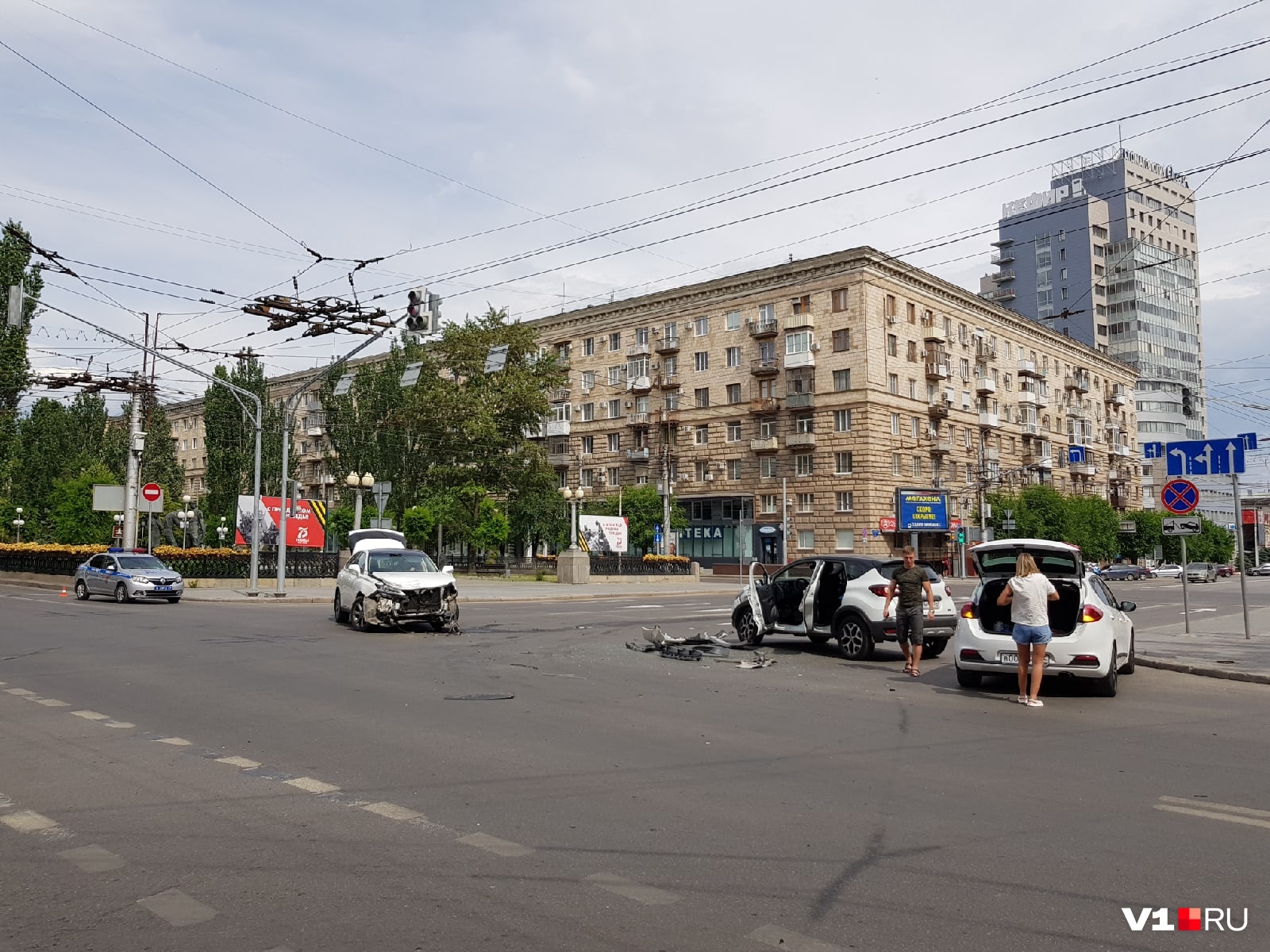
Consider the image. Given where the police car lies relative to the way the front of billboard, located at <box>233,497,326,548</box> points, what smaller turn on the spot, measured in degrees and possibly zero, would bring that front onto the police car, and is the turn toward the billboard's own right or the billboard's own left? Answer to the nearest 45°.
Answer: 0° — it already faces it

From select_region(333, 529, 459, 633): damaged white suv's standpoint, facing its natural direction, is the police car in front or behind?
behind

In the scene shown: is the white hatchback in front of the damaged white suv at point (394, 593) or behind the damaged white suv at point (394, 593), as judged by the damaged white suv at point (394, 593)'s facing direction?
in front

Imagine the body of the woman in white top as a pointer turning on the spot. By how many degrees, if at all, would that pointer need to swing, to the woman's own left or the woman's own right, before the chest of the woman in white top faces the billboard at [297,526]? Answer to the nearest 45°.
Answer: approximately 45° to the woman's own left

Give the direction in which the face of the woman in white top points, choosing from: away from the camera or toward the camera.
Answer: away from the camera

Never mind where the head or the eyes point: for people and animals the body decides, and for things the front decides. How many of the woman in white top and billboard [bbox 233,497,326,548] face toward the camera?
1

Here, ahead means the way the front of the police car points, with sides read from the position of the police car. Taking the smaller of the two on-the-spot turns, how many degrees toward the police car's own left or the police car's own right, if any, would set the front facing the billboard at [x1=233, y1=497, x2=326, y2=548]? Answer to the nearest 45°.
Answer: approximately 90° to the police car's own left

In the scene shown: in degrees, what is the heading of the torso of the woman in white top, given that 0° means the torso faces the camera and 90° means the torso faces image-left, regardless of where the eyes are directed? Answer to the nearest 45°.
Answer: approximately 180°

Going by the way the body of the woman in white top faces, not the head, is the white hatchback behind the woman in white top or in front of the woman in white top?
in front

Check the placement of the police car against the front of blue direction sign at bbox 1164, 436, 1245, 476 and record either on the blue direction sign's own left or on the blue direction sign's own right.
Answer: on the blue direction sign's own right

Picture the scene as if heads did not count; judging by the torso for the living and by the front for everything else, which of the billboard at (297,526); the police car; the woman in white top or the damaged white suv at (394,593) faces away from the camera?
the woman in white top

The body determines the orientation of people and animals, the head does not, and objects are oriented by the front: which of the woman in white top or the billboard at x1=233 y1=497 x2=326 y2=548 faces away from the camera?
the woman in white top

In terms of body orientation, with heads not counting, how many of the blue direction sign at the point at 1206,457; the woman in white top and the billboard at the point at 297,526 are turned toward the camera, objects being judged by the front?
2
